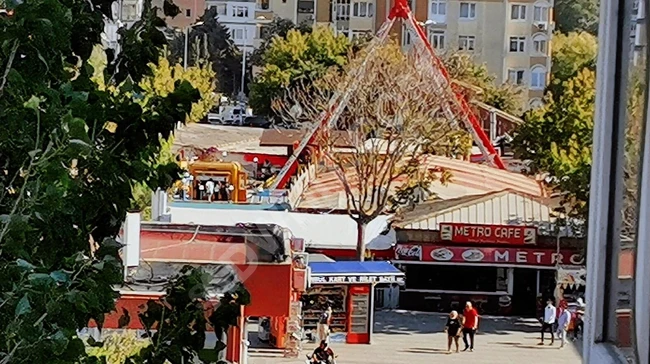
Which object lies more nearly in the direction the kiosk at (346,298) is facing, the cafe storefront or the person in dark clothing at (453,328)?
the person in dark clothing

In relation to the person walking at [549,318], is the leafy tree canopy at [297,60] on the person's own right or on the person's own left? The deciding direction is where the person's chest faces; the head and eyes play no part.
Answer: on the person's own right

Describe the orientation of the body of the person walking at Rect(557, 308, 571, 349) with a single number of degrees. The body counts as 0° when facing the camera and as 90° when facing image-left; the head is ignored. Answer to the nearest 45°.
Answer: approximately 45°

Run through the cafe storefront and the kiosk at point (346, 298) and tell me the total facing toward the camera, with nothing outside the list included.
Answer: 2

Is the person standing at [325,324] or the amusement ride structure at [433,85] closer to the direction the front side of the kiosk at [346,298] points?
the person standing

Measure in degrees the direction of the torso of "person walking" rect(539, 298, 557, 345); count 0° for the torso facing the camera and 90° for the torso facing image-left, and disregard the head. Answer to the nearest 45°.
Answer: approximately 45°

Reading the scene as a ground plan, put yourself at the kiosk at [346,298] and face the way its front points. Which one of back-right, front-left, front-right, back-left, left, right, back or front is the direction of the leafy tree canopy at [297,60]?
back
